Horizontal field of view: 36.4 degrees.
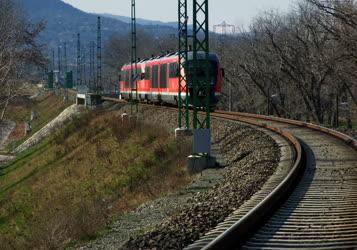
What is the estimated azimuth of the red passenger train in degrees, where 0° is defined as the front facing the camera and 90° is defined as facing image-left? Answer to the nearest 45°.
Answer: approximately 315°
